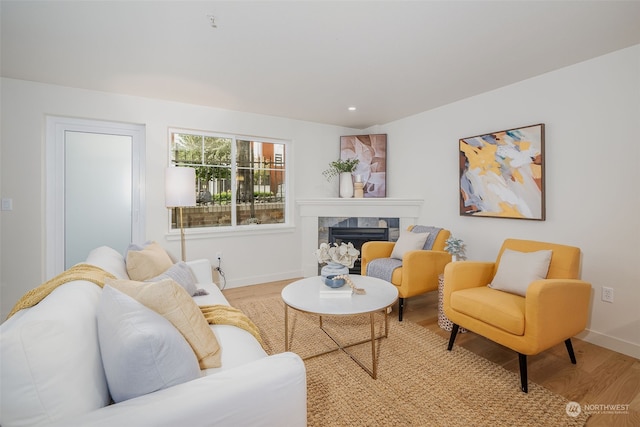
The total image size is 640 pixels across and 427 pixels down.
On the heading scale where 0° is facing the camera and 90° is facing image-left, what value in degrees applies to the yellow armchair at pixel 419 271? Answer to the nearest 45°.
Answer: approximately 45°

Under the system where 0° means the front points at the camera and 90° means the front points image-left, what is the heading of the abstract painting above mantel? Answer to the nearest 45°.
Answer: approximately 0°

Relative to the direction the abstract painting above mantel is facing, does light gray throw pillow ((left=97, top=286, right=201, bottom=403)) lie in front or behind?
in front

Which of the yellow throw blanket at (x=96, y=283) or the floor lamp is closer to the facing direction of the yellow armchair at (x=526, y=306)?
the yellow throw blanket

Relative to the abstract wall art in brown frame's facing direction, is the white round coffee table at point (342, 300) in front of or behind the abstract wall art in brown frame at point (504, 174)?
in front

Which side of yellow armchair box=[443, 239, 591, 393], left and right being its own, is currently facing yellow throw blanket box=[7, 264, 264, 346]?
front

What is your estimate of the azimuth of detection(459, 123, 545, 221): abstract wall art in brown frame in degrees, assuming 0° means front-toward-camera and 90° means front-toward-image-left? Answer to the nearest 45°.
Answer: approximately 45°

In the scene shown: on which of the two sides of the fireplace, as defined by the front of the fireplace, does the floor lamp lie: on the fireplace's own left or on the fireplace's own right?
on the fireplace's own right

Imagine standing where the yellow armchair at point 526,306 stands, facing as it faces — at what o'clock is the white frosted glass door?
The white frosted glass door is roughly at 1 o'clock from the yellow armchair.

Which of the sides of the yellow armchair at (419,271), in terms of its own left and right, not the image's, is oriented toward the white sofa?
front

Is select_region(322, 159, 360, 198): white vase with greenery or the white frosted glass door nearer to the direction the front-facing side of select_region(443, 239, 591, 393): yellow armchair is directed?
the white frosted glass door

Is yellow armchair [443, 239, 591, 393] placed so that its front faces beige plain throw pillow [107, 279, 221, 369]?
yes

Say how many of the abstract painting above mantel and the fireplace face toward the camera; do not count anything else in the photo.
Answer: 2

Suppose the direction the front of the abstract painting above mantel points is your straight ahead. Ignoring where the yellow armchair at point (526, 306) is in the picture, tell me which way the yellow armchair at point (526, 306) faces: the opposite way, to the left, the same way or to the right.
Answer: to the right
